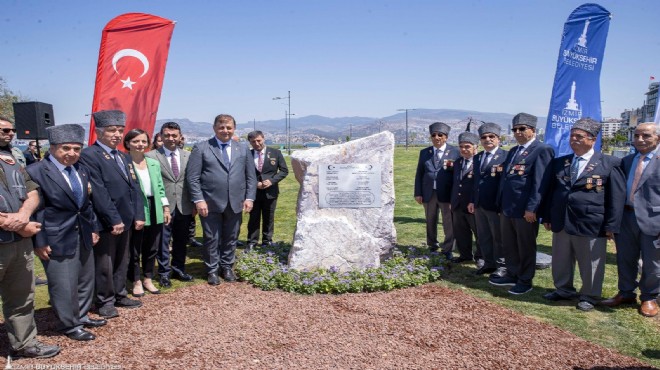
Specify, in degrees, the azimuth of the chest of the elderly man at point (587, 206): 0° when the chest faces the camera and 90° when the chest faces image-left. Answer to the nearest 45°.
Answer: approximately 45°

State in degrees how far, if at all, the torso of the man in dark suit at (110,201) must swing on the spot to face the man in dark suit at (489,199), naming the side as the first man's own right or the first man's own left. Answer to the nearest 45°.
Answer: approximately 45° to the first man's own left

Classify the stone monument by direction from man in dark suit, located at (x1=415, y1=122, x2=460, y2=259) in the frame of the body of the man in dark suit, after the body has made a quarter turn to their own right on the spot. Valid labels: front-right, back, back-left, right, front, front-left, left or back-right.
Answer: front-left

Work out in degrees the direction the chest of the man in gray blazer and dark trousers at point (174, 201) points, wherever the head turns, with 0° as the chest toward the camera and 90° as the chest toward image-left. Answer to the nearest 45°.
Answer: approximately 0°

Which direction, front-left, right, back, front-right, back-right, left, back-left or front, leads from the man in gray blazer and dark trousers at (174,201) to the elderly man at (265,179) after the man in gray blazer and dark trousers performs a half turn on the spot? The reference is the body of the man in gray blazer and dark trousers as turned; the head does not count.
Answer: front-right

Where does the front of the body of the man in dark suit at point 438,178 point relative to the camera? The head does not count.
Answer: toward the camera

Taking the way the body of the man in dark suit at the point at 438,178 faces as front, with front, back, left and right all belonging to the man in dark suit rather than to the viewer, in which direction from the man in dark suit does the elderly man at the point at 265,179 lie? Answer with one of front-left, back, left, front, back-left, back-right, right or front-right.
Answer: right

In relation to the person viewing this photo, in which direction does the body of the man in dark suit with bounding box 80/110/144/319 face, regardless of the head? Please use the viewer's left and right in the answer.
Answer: facing the viewer and to the right of the viewer

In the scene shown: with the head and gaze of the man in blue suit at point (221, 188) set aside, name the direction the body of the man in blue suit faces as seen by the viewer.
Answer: toward the camera

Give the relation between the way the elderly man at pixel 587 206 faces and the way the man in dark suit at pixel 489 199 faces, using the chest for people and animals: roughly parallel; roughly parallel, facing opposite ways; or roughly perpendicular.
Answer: roughly parallel

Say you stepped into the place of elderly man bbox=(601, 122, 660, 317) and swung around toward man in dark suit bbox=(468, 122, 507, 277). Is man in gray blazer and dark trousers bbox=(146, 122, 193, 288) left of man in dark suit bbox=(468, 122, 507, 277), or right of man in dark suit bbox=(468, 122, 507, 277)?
left

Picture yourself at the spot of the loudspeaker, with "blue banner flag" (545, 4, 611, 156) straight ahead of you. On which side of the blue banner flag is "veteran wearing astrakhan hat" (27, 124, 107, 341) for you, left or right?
right

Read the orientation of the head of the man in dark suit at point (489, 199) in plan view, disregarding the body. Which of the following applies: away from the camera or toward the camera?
toward the camera

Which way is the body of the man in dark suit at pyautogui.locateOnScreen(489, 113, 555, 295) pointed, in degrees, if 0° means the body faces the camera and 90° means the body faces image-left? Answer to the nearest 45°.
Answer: approximately 45°
